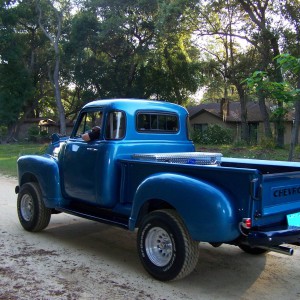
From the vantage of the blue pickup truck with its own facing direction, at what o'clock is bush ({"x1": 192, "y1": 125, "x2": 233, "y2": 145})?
The bush is roughly at 2 o'clock from the blue pickup truck.

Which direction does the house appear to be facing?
toward the camera

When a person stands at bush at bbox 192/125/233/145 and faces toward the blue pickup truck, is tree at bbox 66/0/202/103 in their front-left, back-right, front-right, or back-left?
back-right

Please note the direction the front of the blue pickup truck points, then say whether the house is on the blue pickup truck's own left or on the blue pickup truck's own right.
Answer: on the blue pickup truck's own right

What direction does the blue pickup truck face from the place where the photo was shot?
facing away from the viewer and to the left of the viewer

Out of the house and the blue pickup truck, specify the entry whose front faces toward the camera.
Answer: the house

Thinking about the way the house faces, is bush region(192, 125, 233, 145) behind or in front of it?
in front

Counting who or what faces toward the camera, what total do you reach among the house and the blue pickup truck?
1

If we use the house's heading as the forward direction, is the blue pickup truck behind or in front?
in front

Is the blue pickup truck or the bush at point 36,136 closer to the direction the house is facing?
the blue pickup truck
